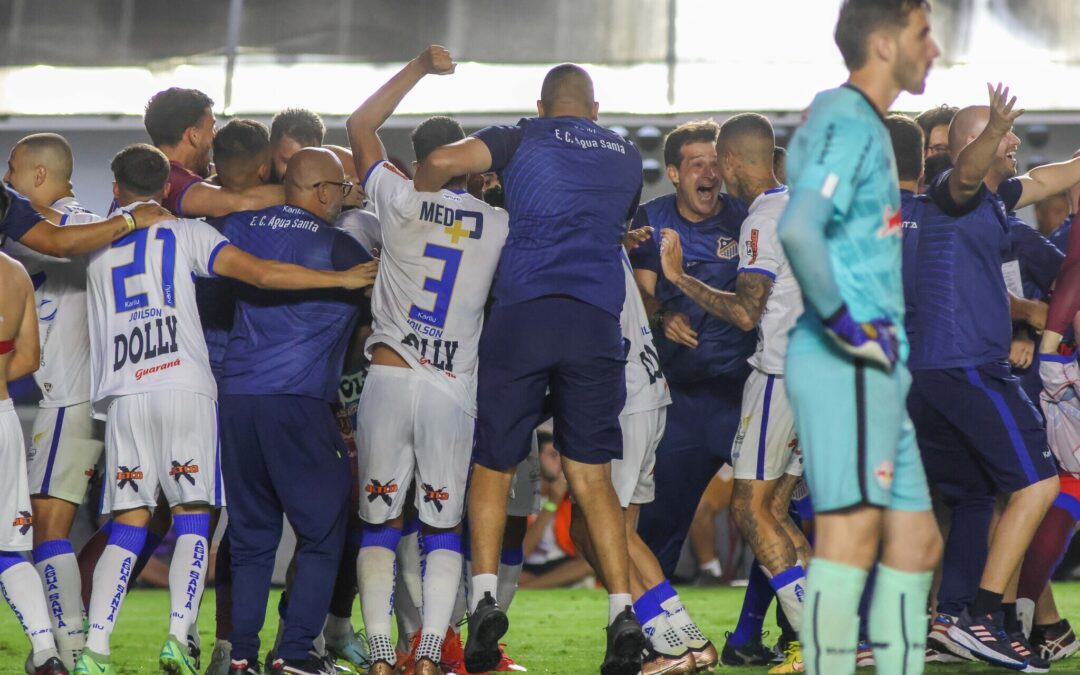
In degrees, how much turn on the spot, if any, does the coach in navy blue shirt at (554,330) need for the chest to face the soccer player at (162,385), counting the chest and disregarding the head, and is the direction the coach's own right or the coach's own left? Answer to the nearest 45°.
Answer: approximately 90° to the coach's own left

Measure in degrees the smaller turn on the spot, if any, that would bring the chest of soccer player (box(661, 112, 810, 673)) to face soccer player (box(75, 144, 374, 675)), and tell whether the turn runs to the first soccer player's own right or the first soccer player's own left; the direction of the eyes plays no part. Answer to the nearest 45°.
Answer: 0° — they already face them

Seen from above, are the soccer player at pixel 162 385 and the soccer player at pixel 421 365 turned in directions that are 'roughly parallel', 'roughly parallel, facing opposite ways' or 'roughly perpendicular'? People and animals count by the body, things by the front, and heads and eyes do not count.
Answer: roughly parallel

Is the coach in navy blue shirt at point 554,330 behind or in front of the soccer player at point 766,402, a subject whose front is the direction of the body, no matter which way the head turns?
in front

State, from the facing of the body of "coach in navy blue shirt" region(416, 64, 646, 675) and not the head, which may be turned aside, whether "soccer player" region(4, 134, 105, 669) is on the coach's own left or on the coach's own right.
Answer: on the coach's own left

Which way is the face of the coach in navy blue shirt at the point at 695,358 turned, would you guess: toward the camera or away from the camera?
toward the camera

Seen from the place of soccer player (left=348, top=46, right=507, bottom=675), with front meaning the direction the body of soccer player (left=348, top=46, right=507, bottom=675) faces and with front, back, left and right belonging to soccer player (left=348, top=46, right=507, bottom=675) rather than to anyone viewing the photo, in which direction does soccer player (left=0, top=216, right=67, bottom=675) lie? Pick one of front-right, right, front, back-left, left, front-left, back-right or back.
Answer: left

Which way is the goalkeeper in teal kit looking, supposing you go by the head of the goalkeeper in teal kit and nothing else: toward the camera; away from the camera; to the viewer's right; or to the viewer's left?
to the viewer's right

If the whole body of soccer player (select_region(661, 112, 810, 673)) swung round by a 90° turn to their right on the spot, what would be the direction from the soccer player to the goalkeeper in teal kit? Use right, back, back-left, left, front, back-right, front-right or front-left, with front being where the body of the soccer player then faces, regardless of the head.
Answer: back

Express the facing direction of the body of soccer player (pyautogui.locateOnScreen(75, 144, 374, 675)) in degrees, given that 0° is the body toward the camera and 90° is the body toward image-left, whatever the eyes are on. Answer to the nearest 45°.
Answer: approximately 180°
